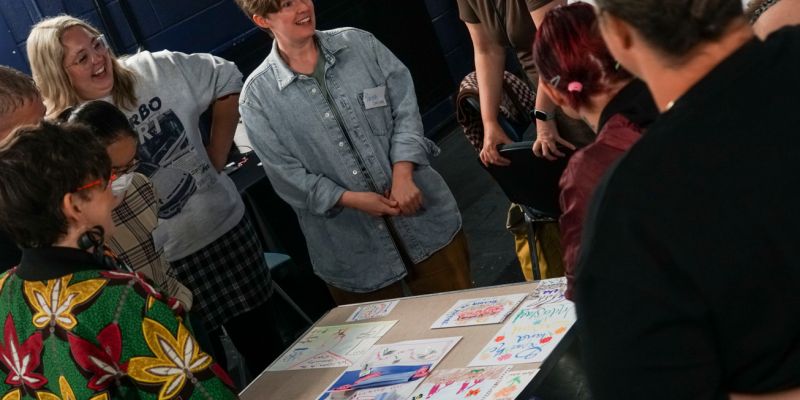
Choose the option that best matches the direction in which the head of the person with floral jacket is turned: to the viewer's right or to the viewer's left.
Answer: to the viewer's right

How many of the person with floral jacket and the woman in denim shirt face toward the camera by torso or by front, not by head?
1

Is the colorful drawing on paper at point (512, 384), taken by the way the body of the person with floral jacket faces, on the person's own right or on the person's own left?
on the person's own right

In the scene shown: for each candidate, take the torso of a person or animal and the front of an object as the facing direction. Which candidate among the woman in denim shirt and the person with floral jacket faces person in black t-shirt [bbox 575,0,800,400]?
the woman in denim shirt

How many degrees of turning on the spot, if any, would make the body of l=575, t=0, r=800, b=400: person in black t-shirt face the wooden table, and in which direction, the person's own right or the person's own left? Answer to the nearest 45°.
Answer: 0° — they already face it

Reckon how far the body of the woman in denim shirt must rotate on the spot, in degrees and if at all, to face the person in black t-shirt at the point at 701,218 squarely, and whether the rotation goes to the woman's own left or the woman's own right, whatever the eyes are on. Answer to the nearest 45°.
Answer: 0° — they already face them

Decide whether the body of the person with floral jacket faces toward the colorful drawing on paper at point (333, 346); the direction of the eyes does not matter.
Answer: yes

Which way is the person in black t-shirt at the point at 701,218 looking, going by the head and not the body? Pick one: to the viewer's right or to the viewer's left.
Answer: to the viewer's left

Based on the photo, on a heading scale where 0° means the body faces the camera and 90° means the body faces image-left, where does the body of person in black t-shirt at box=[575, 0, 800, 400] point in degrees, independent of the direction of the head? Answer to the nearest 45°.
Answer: approximately 135°
